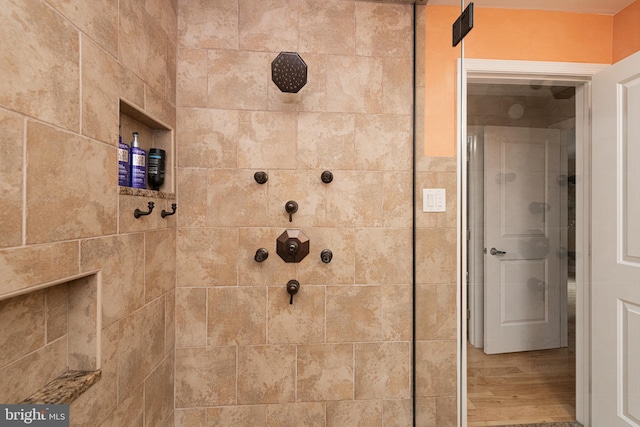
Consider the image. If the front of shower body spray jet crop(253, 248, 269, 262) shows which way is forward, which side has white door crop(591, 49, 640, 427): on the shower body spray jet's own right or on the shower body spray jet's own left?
on the shower body spray jet's own left

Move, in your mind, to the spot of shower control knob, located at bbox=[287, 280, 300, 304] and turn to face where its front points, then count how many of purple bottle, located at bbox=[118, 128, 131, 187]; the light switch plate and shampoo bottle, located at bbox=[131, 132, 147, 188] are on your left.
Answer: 1

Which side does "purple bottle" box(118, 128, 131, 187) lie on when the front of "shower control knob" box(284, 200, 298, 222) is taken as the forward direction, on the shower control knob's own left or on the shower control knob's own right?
on the shower control knob's own right

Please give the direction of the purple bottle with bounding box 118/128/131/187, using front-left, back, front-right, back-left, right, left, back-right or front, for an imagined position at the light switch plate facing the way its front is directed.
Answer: front-right

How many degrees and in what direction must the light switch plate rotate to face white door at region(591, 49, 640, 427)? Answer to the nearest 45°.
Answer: approximately 45° to its left

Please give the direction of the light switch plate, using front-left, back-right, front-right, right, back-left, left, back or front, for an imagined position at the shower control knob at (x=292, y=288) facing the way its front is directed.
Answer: left

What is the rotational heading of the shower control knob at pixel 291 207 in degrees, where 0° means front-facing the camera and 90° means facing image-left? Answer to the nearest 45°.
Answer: approximately 0°
